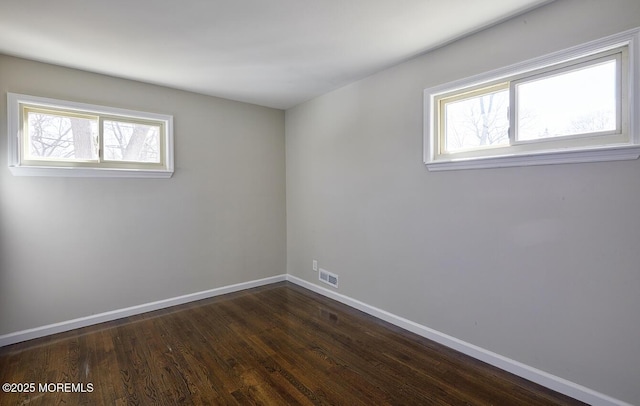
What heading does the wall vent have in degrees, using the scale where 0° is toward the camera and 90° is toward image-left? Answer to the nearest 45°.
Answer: approximately 45°

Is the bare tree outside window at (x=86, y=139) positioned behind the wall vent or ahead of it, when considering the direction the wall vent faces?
ahead
